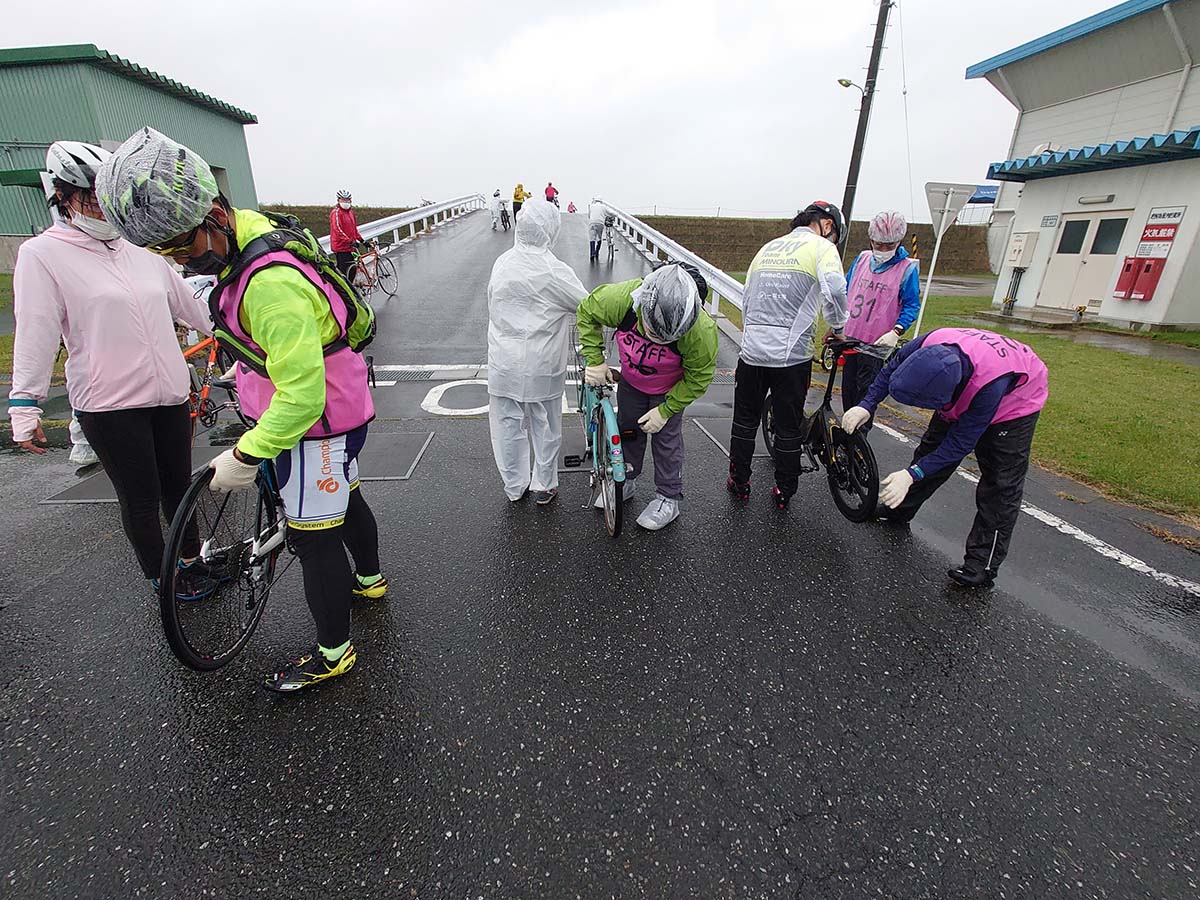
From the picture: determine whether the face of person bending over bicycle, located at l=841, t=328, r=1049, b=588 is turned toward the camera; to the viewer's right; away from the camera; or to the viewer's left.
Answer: to the viewer's left

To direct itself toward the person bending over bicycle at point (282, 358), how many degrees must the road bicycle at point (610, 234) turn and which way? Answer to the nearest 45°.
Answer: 0° — it already faces them

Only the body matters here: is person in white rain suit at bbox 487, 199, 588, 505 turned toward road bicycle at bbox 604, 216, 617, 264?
yes

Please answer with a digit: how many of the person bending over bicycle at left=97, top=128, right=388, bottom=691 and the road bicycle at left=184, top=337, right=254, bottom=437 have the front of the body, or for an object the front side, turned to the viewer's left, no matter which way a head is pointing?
1

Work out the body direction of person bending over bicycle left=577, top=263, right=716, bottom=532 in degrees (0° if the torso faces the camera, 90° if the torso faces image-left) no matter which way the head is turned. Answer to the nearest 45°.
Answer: approximately 45°

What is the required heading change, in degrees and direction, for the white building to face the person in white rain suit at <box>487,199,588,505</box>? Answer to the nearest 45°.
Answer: approximately 45° to its left

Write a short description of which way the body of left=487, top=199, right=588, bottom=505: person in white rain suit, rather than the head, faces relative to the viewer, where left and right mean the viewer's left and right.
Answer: facing away from the viewer

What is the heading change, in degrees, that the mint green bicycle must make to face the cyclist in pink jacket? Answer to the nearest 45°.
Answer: approximately 135° to its left

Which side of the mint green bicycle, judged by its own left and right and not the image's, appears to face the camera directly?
back

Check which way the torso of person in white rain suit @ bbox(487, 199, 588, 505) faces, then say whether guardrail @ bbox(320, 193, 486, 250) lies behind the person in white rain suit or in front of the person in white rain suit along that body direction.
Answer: in front

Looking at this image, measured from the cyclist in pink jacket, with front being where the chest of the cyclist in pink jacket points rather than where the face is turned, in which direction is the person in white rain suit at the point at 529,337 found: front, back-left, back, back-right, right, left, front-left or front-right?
front-left
